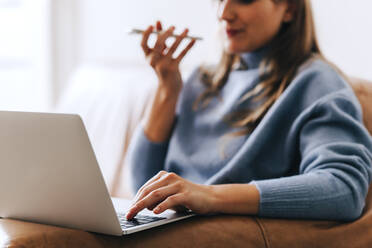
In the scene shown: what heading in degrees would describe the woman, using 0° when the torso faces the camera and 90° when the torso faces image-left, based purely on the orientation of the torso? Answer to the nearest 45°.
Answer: approximately 45°

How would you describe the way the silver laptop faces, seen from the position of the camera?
facing away from the viewer and to the right of the viewer

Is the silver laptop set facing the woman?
yes

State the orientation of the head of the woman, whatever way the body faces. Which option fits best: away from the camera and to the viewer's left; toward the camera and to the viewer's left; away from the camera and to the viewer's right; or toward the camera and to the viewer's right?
toward the camera and to the viewer's left

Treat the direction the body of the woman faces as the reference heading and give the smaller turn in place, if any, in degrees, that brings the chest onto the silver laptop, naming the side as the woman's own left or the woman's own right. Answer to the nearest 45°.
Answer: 0° — they already face it

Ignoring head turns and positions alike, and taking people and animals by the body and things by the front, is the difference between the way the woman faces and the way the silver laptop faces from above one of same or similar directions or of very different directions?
very different directions
